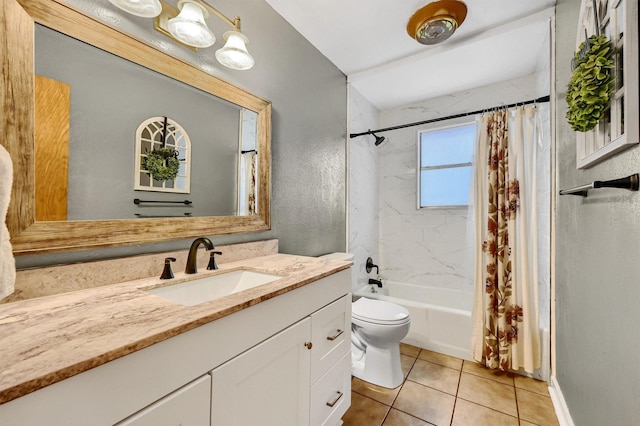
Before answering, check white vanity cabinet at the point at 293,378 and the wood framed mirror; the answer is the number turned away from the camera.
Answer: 0

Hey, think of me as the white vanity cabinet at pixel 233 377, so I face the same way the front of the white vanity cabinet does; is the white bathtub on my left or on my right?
on my left

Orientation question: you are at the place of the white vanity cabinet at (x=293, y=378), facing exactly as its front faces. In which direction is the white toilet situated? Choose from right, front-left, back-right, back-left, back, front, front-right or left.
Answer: left

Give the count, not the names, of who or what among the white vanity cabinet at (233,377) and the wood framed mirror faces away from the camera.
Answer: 0

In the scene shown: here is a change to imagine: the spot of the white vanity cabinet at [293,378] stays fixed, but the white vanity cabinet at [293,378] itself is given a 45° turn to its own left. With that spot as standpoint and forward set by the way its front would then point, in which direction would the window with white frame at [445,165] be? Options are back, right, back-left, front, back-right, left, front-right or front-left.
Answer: front-left

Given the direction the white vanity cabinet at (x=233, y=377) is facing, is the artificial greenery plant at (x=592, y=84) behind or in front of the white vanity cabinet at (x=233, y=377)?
in front

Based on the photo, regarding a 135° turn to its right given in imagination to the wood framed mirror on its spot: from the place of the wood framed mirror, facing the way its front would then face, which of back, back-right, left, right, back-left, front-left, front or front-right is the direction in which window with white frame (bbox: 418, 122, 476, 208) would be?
back

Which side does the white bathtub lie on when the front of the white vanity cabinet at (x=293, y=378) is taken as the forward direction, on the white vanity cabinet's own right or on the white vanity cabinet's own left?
on the white vanity cabinet's own left

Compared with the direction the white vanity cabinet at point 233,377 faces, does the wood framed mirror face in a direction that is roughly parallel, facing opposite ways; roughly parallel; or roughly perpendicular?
roughly parallel

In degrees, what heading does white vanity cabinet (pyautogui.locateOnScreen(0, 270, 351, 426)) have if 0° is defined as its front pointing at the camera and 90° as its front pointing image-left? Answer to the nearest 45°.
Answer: approximately 315°
